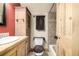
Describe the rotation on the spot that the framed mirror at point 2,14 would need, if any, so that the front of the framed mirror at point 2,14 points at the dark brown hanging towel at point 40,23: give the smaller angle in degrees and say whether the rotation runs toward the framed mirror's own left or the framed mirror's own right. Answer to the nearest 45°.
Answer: approximately 45° to the framed mirror's own left

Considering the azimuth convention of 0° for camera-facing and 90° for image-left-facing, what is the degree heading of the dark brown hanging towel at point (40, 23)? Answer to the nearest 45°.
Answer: approximately 0°

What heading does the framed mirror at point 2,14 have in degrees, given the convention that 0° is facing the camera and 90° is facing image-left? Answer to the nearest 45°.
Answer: approximately 315°

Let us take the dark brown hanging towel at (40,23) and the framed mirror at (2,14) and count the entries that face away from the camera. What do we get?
0

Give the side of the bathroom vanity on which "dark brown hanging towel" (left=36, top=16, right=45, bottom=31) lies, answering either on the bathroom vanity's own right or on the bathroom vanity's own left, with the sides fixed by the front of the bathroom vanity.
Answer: on the bathroom vanity's own left

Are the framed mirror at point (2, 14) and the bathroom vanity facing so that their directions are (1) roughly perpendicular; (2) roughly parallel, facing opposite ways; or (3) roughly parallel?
roughly parallel

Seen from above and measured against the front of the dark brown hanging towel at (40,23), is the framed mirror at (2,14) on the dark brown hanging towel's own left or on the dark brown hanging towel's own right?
on the dark brown hanging towel's own right

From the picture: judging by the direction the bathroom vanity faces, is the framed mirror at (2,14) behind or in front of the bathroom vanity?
behind
